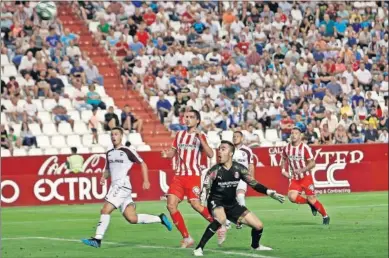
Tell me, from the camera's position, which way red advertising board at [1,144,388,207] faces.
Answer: facing the viewer

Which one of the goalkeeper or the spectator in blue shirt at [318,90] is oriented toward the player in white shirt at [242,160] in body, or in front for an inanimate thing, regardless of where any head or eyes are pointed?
the spectator in blue shirt

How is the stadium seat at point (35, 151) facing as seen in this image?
toward the camera

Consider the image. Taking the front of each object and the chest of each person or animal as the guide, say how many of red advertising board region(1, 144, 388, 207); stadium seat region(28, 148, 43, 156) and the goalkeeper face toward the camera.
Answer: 3

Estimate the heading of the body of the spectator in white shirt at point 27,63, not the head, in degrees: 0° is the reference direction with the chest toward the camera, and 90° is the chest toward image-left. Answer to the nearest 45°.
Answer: approximately 45°

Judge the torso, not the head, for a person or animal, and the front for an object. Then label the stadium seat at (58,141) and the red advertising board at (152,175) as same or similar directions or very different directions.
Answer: same or similar directions

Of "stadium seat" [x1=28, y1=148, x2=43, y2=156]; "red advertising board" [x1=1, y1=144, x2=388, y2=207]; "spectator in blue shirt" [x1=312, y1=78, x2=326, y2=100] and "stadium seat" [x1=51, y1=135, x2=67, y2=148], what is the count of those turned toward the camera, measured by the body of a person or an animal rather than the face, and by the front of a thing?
4
